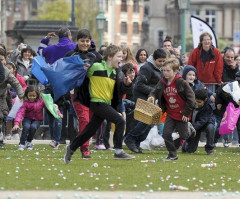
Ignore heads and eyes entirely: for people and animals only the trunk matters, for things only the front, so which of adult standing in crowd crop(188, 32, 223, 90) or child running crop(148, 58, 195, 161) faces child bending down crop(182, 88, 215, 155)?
the adult standing in crowd

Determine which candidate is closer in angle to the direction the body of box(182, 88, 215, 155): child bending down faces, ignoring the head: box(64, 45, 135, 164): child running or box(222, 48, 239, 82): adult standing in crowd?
the child running

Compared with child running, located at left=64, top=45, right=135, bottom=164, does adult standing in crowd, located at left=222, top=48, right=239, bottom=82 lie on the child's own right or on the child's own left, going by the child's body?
on the child's own left

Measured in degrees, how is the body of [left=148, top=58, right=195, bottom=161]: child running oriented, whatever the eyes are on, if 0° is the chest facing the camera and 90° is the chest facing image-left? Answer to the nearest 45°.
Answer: approximately 45°

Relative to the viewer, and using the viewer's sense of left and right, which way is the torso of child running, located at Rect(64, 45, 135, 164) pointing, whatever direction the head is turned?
facing to the right of the viewer

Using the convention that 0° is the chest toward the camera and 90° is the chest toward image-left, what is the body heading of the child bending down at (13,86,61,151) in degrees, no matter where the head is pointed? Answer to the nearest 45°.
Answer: approximately 0°

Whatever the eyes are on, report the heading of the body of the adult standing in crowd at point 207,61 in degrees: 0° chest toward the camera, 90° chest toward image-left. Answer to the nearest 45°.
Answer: approximately 0°

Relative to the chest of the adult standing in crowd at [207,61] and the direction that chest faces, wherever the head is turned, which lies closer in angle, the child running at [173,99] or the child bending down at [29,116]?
the child running

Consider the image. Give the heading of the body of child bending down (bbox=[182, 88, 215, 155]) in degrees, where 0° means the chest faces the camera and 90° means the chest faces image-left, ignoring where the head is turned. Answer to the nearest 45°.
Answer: approximately 45°

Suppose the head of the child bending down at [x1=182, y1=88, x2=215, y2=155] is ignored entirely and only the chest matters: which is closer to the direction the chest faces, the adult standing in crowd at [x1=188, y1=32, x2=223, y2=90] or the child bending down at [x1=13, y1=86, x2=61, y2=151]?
the child bending down

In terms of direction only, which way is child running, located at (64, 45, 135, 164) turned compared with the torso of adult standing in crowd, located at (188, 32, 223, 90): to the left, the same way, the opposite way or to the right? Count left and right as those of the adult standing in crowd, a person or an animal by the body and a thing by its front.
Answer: to the left
